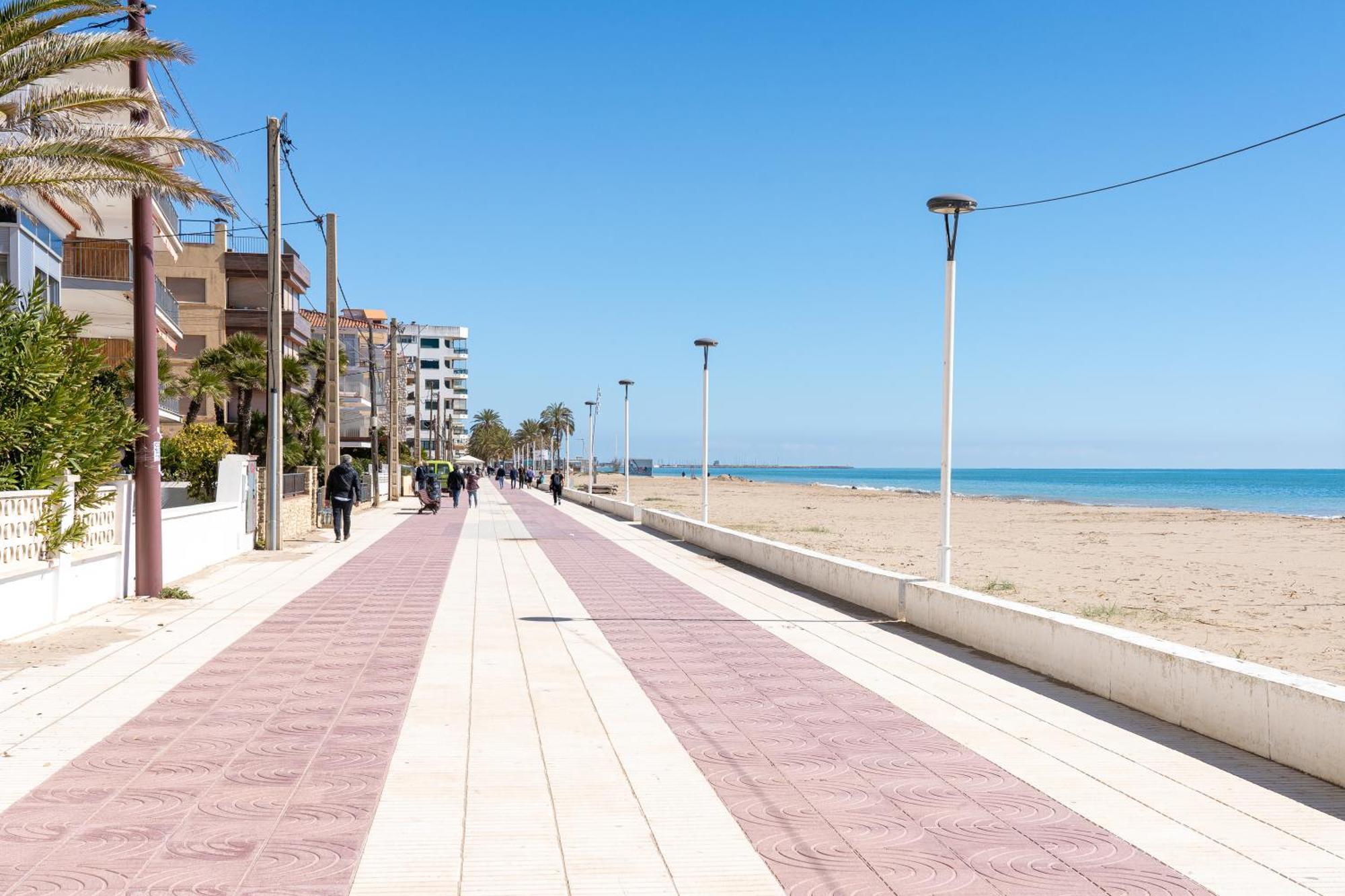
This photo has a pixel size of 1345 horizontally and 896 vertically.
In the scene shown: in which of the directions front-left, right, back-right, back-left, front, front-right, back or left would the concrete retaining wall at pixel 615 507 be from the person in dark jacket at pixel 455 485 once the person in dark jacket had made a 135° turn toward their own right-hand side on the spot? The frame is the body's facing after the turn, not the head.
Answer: front

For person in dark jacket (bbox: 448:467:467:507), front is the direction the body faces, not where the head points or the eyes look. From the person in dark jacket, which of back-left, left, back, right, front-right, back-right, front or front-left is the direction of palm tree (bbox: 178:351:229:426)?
back-left

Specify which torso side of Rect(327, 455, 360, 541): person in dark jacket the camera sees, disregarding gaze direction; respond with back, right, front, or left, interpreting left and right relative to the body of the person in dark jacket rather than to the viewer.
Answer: back

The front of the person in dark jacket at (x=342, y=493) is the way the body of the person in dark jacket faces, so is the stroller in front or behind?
in front

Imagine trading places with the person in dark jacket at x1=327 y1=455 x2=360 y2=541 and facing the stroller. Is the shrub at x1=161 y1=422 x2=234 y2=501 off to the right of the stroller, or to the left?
left

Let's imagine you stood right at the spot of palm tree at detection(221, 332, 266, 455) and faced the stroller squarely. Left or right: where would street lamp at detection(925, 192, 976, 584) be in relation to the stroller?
right

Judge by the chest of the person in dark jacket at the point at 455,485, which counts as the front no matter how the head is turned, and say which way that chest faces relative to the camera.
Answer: away from the camera

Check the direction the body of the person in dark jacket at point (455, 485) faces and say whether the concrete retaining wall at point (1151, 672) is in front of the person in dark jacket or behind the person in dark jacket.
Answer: behind

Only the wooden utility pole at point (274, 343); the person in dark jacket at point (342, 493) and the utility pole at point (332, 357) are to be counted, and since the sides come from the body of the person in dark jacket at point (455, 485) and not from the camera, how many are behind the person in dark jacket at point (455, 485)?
3
